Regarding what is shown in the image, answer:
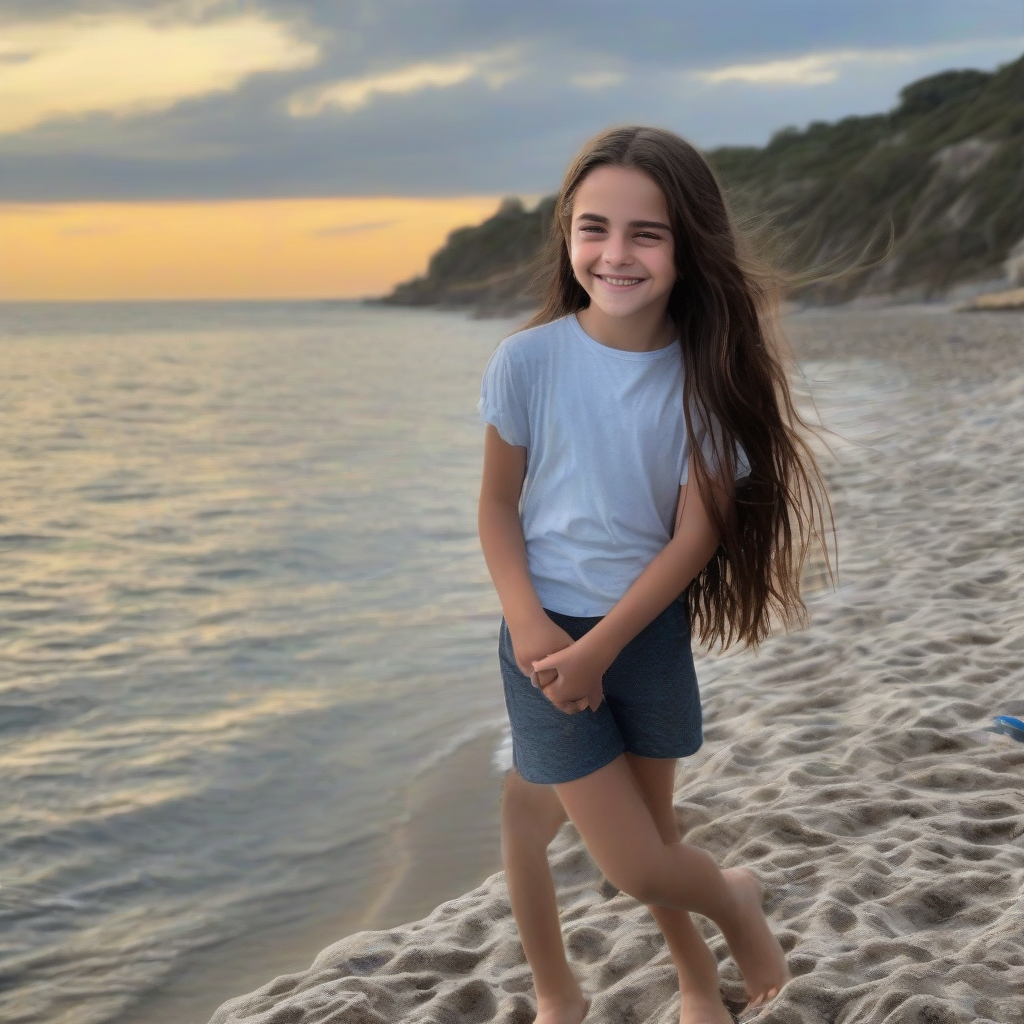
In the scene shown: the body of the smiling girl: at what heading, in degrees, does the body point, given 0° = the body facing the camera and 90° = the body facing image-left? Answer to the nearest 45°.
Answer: approximately 0°

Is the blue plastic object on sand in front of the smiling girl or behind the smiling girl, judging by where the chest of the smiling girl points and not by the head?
behind
